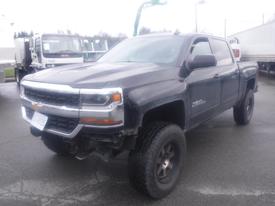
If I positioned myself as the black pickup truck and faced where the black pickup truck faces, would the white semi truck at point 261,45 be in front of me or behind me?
behind

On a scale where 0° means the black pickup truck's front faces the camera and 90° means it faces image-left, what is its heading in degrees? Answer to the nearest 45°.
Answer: approximately 45°

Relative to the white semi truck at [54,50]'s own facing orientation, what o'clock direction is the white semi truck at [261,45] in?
the white semi truck at [261,45] is roughly at 10 o'clock from the white semi truck at [54,50].

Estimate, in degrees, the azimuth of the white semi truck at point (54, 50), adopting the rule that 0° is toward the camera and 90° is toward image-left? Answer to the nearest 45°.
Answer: approximately 315°

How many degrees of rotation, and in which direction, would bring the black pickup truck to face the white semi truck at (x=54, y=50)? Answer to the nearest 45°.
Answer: approximately 135° to its right

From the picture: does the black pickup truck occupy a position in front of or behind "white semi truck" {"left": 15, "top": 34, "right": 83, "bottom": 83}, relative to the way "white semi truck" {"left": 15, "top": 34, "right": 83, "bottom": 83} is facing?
in front

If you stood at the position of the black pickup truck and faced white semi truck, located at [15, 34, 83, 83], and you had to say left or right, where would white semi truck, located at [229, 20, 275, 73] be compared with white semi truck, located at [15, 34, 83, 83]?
right
